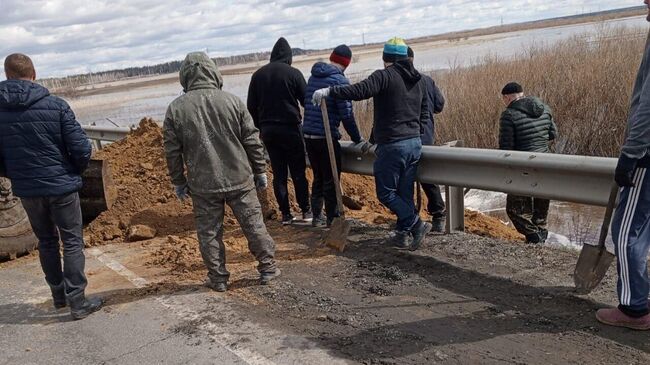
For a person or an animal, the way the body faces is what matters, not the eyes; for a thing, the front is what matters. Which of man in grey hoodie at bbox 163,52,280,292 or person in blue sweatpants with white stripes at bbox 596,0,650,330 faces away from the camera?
the man in grey hoodie

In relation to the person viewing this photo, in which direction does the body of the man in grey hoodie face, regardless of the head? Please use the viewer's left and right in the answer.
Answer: facing away from the viewer

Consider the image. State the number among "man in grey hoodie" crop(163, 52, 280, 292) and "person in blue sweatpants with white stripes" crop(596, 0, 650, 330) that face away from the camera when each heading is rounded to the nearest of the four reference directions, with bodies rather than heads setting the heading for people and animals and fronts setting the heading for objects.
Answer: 1

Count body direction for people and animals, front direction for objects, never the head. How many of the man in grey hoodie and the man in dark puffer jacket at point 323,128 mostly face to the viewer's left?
0

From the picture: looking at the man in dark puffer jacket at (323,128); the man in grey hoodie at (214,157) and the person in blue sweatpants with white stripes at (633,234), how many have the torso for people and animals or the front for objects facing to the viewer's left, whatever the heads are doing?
1

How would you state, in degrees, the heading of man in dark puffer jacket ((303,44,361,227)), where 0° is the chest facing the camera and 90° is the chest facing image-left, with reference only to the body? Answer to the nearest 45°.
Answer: approximately 225°

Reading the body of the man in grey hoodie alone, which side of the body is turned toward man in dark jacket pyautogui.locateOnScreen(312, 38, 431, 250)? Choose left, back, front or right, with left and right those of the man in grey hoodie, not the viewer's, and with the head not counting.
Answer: right

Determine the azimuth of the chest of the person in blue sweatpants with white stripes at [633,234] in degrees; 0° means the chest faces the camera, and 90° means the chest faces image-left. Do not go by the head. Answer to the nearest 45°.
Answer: approximately 90°

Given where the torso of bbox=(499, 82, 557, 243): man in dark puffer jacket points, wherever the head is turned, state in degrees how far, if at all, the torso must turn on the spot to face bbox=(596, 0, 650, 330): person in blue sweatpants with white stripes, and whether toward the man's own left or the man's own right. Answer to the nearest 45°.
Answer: approximately 135° to the man's own left

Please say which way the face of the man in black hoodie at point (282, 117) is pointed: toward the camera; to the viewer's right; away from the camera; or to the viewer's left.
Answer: away from the camera

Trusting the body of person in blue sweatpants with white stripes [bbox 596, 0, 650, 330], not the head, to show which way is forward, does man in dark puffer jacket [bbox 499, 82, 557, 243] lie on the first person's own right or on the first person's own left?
on the first person's own right

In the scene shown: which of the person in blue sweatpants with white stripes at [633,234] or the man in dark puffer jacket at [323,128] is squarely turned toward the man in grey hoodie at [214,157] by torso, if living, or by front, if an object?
the person in blue sweatpants with white stripes

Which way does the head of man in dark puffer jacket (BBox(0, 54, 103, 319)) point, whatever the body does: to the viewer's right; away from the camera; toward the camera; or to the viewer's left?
away from the camera
